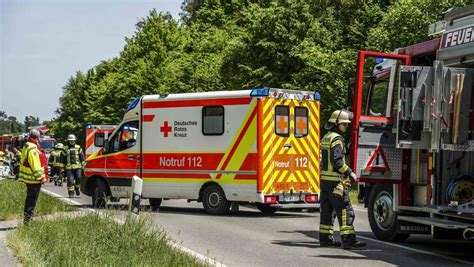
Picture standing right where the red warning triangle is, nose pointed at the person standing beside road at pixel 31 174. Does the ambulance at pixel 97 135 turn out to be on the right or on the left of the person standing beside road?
right

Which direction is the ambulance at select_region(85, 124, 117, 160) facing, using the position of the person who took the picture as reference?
facing away from the viewer

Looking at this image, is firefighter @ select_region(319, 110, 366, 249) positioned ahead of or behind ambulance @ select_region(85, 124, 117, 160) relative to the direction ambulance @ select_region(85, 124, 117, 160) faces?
behind

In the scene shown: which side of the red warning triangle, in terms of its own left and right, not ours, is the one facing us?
front

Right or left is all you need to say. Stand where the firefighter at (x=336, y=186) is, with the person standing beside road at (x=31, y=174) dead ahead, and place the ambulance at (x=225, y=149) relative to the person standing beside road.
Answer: right

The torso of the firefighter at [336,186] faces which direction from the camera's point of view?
to the viewer's right

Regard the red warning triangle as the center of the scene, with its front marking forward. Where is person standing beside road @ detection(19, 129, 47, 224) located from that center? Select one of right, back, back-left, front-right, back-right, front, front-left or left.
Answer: right

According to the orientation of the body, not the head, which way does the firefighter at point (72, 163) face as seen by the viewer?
toward the camera
